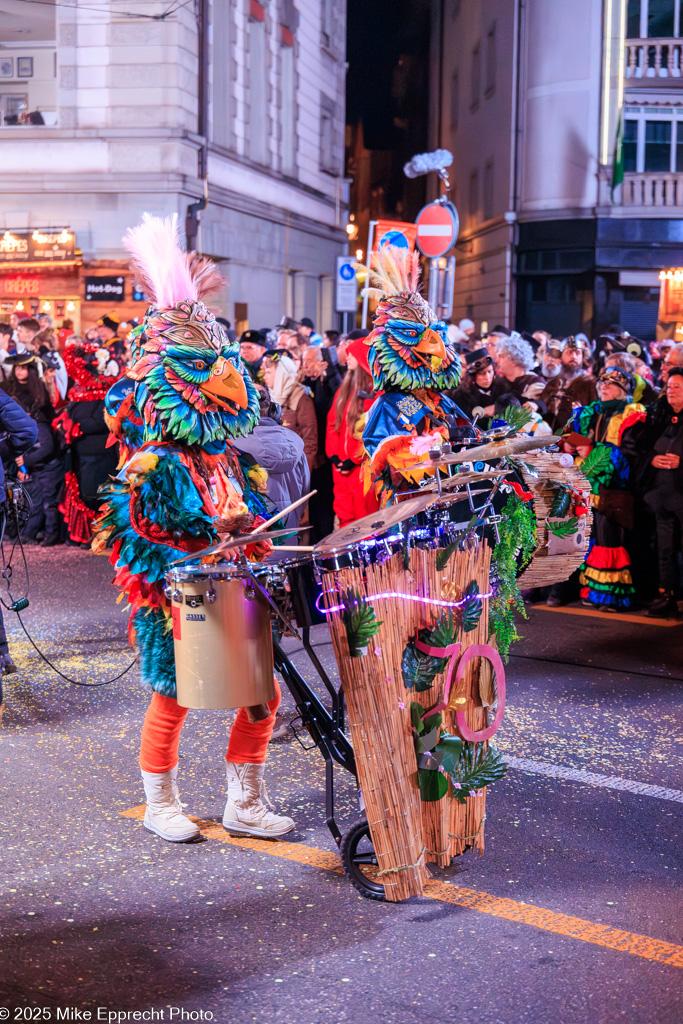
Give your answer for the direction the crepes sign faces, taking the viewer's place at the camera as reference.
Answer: facing the viewer

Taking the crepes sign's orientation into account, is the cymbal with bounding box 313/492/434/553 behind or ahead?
ahead

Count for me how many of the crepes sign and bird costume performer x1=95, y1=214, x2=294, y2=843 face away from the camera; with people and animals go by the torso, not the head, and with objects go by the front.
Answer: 0

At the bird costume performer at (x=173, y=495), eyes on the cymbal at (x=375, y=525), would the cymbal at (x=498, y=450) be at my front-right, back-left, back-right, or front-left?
front-left

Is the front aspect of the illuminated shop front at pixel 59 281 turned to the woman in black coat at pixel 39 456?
yes

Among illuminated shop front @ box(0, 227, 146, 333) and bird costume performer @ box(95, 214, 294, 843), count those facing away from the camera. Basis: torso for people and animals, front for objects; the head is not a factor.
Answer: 0

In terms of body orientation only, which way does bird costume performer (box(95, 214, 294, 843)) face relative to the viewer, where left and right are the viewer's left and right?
facing the viewer and to the right of the viewer

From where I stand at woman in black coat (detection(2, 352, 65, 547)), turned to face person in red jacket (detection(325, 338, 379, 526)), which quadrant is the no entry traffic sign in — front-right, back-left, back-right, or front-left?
front-left

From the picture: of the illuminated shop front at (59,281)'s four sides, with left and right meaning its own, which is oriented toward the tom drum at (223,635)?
front

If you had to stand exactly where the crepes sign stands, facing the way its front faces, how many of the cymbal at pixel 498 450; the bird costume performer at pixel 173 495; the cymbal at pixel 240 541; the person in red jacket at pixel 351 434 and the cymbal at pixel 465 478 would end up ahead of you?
5

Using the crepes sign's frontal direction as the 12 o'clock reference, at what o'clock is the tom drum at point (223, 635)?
The tom drum is roughly at 12 o'clock from the crepes sign.

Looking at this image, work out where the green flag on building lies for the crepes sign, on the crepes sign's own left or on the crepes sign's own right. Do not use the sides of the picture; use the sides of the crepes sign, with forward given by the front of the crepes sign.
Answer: on the crepes sign's own left

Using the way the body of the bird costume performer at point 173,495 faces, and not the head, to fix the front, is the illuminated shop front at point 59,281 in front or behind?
behind

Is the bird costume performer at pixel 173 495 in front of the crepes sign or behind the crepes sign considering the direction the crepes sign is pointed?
in front
